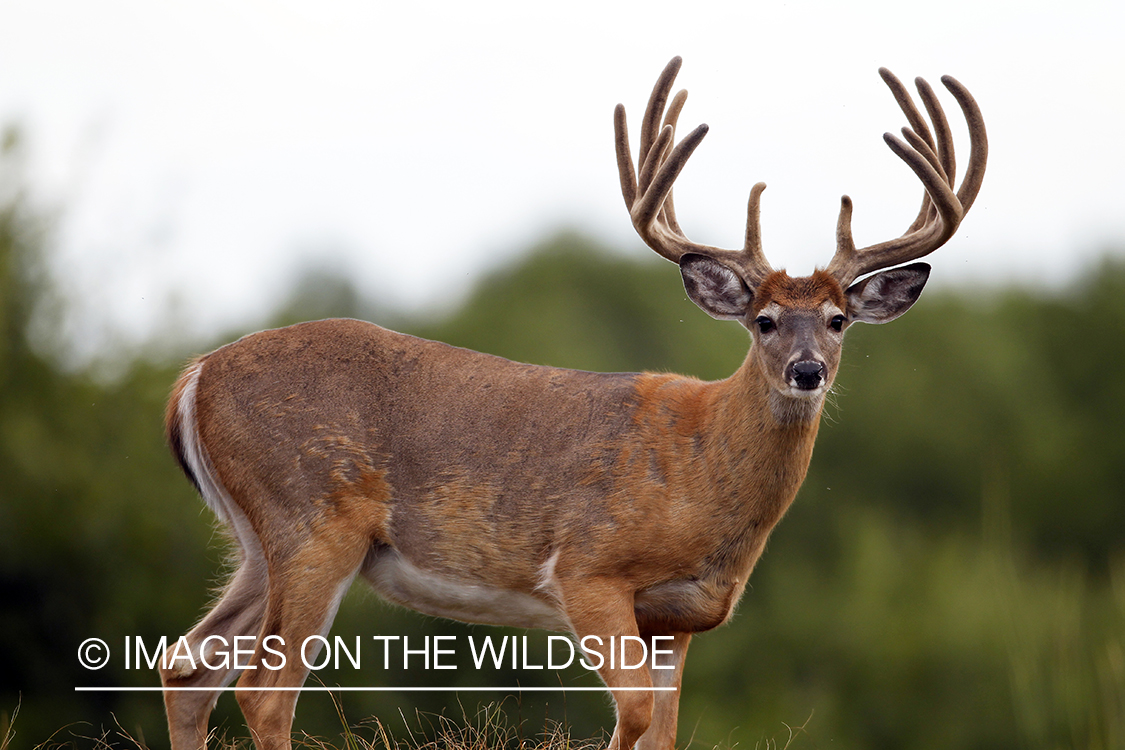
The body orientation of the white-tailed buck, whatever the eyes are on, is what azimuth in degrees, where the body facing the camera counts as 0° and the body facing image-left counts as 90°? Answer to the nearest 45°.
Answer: approximately 270°
